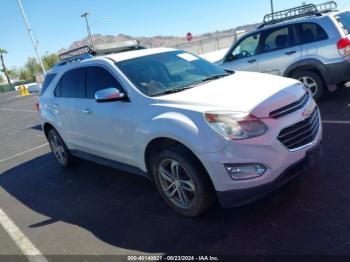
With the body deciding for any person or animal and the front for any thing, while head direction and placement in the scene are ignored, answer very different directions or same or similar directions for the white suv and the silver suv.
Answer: very different directions

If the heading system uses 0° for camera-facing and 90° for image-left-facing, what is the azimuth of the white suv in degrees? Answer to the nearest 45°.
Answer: approximately 315°

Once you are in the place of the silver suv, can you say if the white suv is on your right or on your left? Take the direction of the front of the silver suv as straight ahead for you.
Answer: on your left

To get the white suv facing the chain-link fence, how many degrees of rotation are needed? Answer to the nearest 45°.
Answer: approximately 135° to its left

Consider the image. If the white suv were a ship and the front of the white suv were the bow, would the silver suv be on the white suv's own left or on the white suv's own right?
on the white suv's own left

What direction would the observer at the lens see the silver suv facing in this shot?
facing away from the viewer and to the left of the viewer
